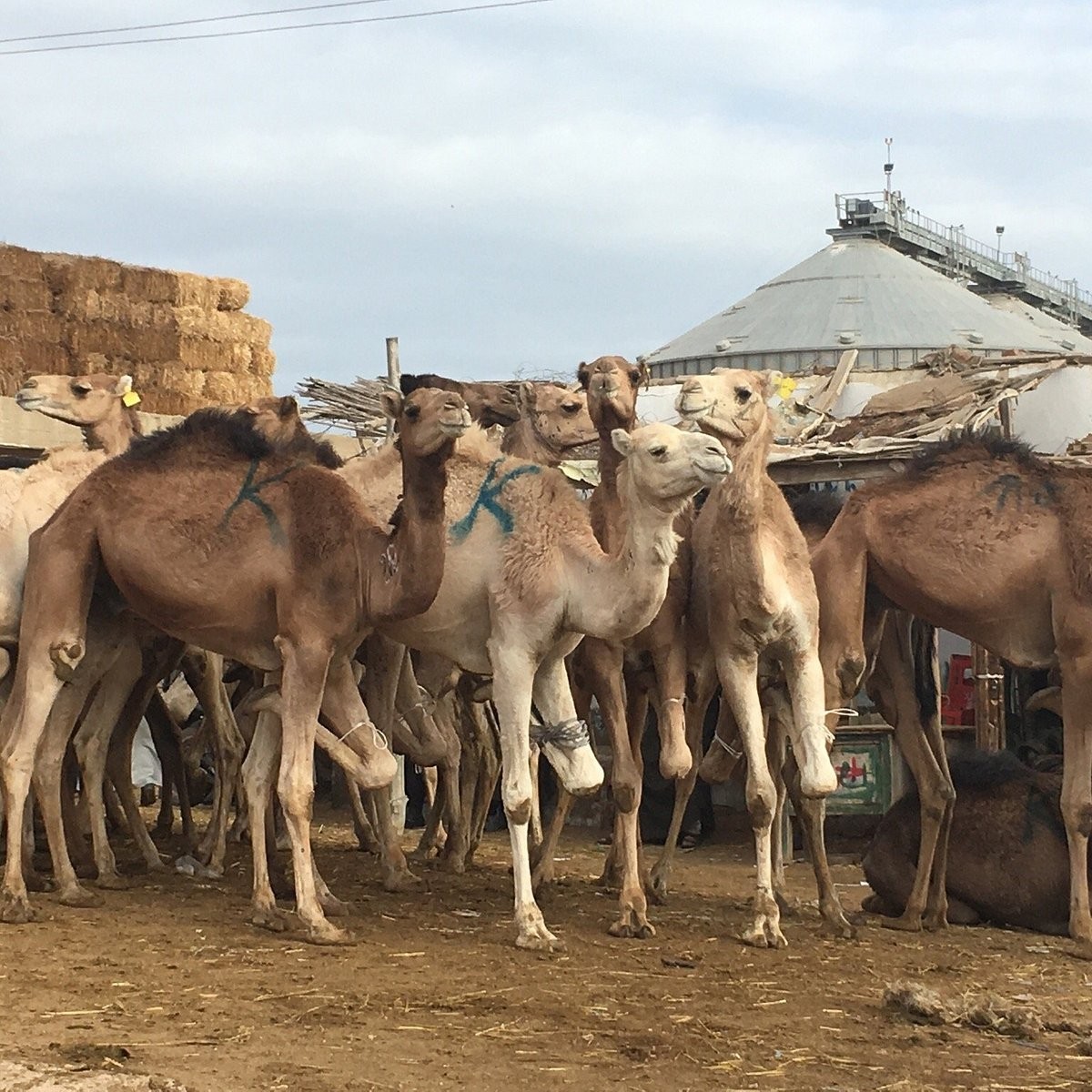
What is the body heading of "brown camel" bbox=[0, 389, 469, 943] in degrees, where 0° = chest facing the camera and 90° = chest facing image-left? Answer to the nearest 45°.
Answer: approximately 270°

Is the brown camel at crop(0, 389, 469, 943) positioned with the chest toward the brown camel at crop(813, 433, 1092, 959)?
yes

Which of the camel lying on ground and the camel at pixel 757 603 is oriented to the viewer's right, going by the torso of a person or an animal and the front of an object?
the camel lying on ground

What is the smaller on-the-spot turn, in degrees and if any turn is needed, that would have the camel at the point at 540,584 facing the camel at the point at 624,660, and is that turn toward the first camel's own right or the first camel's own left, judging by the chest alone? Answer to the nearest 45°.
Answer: approximately 90° to the first camel's own left

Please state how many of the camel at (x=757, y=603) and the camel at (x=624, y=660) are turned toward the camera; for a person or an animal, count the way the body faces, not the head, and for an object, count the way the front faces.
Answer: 2

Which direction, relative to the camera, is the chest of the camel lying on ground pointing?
to the viewer's right

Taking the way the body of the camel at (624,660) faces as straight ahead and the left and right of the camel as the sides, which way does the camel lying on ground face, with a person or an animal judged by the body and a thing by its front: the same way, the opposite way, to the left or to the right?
to the left
